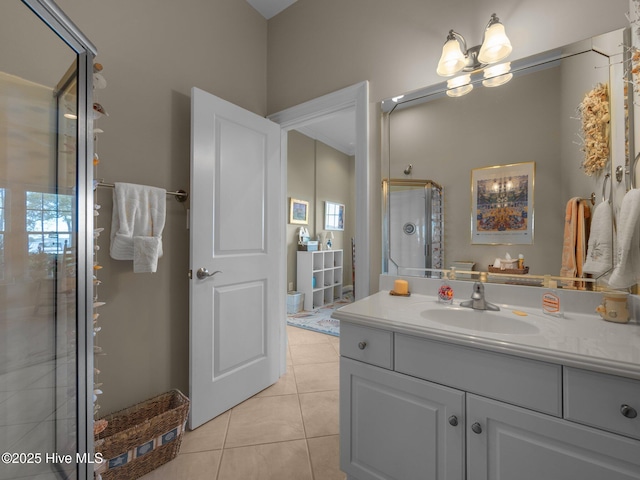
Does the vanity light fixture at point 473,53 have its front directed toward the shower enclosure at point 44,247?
yes

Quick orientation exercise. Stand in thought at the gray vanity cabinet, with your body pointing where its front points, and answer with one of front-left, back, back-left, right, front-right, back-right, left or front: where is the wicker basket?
front-right

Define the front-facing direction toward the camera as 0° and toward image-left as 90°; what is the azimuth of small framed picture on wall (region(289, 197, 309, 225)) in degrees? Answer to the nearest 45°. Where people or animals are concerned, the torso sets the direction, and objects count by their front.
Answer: approximately 315°

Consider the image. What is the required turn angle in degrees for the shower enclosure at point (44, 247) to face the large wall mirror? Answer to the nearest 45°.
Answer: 0° — it already faces it

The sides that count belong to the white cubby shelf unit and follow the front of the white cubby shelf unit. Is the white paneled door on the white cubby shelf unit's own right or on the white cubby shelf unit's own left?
on the white cubby shelf unit's own right

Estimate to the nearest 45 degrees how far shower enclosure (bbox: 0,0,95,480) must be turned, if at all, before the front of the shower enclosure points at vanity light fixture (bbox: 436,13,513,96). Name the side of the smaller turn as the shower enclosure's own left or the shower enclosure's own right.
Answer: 0° — it already faces it
